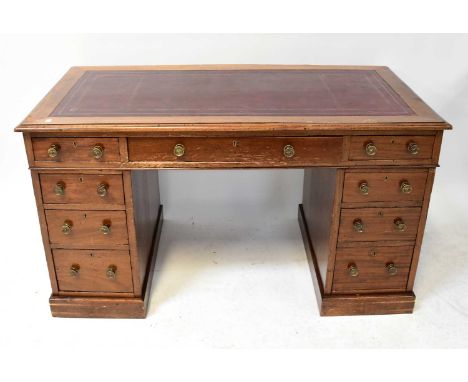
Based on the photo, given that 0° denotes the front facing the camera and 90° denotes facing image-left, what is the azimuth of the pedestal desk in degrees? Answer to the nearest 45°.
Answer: approximately 0°
